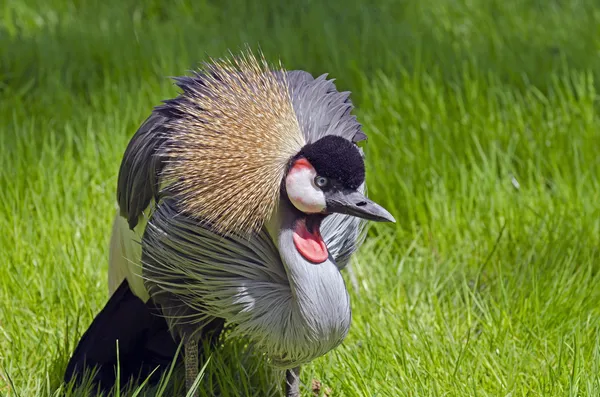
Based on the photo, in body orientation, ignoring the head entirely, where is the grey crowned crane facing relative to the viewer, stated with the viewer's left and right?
facing the viewer and to the right of the viewer
